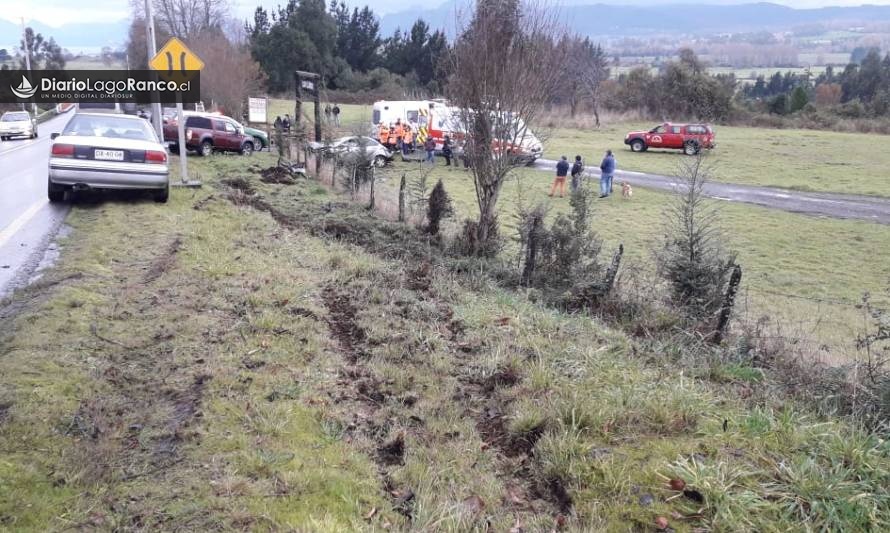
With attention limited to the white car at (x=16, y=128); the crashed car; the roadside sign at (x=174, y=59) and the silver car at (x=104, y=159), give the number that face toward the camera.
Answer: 2

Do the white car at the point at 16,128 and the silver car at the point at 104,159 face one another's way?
yes

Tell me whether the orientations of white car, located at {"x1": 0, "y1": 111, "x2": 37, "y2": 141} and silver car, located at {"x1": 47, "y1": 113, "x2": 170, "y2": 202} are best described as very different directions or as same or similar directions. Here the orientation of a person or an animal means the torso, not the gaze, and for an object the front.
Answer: very different directions

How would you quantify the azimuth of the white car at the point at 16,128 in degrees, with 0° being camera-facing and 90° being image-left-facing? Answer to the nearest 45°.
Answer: approximately 0°

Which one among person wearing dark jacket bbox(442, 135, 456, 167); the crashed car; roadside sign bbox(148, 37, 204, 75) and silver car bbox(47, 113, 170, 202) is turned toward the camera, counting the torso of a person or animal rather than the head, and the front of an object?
the roadside sign

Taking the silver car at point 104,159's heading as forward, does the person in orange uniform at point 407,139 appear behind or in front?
in front

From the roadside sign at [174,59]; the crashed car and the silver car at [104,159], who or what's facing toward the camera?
the roadside sign

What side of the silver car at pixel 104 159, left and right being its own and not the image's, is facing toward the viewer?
back

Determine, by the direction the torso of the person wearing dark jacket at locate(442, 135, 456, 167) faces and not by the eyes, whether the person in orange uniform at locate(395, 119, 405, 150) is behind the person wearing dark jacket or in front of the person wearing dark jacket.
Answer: in front

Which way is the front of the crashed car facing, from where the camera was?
facing to the left of the viewer

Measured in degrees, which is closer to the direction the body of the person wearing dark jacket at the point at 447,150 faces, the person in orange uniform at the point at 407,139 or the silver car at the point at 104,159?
the person in orange uniform
